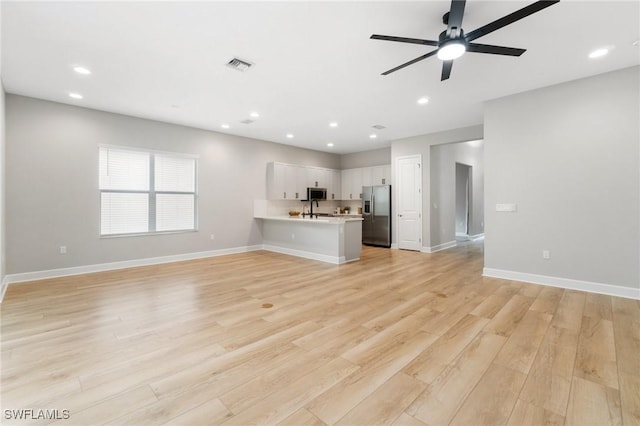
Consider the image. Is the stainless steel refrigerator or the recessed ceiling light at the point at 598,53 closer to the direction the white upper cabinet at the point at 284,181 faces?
the recessed ceiling light

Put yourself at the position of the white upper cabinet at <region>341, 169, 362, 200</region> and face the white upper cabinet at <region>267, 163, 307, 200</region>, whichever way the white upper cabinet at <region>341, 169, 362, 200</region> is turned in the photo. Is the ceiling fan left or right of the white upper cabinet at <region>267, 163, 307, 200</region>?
left

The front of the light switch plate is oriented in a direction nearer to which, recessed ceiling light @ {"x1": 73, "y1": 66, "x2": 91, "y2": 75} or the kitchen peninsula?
the recessed ceiling light

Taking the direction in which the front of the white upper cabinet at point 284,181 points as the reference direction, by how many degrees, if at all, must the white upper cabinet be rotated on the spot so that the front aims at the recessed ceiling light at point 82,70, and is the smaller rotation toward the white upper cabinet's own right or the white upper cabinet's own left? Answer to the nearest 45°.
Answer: approximately 90° to the white upper cabinet's own right

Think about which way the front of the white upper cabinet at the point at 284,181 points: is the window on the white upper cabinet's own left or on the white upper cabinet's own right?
on the white upper cabinet's own right

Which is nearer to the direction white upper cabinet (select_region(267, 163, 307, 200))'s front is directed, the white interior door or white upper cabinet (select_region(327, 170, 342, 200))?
the white interior door

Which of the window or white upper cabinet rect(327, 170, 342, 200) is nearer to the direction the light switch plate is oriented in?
the window

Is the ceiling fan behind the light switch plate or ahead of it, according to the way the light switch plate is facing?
ahead

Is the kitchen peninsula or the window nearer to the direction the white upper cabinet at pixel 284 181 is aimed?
the kitchen peninsula

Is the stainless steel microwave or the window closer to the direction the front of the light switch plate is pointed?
the window

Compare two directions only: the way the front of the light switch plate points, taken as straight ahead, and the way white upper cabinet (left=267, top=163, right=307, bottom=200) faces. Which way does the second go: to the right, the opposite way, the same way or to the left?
to the left

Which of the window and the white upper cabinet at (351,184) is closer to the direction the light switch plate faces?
the window

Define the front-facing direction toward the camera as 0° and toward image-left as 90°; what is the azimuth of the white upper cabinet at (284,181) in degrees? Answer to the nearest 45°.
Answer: approximately 315°
